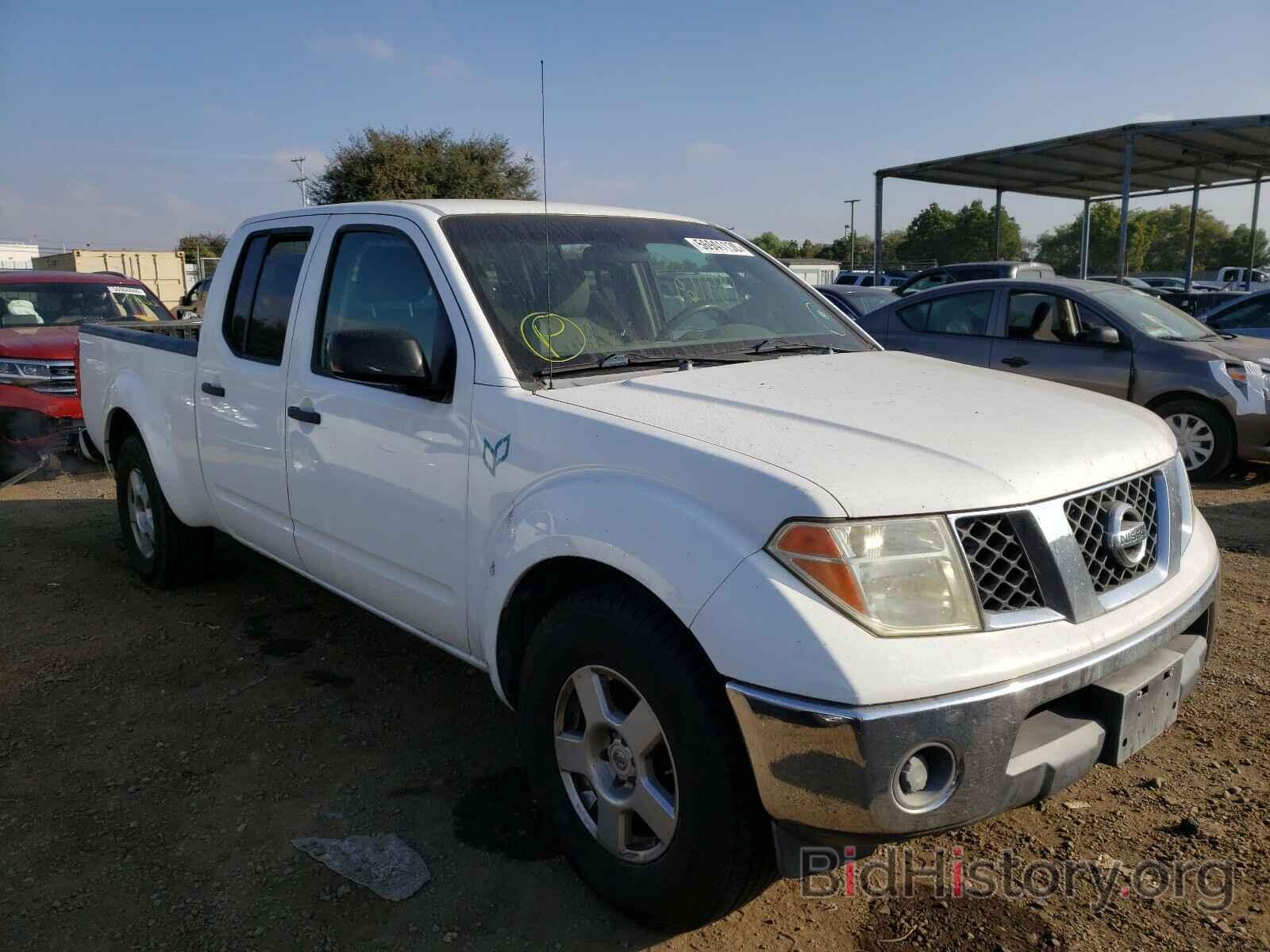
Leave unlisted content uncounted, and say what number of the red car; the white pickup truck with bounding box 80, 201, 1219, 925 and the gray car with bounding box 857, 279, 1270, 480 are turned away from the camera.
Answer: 0

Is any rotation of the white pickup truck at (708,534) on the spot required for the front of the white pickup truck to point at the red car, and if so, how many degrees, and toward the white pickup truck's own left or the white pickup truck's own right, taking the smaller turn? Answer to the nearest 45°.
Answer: approximately 180°

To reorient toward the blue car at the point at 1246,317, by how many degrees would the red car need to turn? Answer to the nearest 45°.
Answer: approximately 45° to its left

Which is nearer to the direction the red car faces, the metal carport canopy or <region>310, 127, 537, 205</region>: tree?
the metal carport canopy

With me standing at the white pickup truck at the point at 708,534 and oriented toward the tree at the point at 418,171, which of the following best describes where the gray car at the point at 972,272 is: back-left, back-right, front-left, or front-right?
front-right

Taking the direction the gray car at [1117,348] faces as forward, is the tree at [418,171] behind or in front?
behind

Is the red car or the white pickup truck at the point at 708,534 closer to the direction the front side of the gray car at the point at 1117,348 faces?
the white pickup truck

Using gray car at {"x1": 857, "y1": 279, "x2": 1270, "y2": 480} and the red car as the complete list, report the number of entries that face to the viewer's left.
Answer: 0

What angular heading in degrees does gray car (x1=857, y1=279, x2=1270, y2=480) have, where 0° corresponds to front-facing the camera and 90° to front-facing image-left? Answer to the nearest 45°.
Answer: approximately 315°

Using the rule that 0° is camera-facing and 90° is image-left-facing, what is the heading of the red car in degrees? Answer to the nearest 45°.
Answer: approximately 315°
